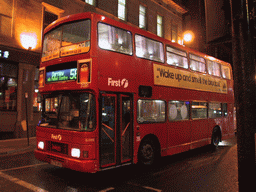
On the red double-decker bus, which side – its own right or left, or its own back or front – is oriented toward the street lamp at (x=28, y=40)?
right
